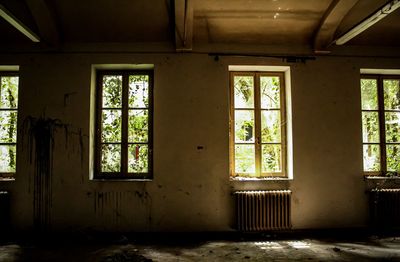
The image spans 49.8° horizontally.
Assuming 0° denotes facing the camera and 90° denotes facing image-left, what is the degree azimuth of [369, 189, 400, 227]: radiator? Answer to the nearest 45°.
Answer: approximately 0°

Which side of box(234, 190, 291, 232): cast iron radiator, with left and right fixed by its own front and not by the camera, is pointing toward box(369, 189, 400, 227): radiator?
left

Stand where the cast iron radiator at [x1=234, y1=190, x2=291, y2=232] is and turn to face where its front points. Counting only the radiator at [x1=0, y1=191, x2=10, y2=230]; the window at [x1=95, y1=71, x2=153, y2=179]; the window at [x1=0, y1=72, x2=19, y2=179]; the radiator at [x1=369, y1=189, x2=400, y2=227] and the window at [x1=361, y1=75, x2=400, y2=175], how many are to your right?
3

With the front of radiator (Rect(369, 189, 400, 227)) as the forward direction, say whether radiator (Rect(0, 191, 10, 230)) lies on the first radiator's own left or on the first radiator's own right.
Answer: on the first radiator's own right

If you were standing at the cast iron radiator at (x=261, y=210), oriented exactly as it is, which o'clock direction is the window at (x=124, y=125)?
The window is roughly at 3 o'clock from the cast iron radiator.

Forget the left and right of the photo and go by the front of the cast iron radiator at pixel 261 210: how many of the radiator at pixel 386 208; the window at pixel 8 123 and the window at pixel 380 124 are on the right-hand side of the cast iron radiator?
1

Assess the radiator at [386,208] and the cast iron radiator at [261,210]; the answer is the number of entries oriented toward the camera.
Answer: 2

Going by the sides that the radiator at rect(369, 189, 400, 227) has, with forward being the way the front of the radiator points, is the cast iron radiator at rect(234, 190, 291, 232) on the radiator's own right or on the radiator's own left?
on the radiator's own right
